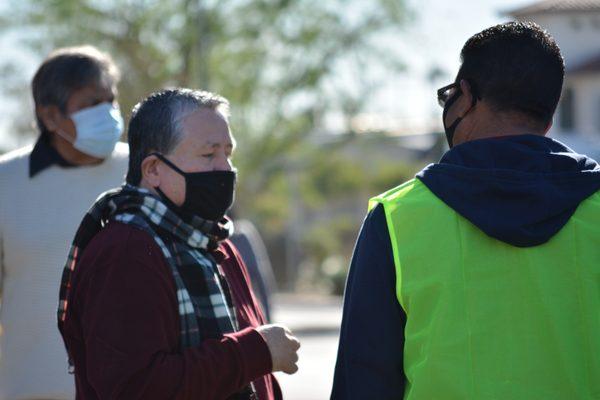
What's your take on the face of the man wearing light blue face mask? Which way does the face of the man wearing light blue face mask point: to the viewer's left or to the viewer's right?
to the viewer's right

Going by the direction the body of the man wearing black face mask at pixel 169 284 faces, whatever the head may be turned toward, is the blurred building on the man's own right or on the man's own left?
on the man's own left

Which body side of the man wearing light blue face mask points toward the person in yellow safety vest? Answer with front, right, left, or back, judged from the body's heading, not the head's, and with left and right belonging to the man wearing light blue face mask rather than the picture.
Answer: front

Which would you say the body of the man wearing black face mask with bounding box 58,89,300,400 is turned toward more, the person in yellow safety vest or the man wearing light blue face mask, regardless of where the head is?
the person in yellow safety vest

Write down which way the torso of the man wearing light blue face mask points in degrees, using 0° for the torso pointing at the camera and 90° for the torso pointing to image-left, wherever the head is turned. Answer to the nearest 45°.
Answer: approximately 315°

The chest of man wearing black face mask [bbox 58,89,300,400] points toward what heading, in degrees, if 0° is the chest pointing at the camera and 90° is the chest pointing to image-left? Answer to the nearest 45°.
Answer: approximately 315°

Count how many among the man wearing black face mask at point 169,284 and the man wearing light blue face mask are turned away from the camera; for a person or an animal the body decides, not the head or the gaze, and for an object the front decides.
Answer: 0

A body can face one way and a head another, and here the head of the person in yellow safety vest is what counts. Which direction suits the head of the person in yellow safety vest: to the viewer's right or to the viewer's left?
to the viewer's left
